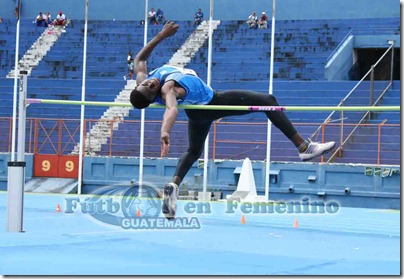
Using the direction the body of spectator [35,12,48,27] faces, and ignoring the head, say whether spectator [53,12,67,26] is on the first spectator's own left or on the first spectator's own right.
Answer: on the first spectator's own left

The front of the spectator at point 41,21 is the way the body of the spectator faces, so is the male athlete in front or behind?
in front

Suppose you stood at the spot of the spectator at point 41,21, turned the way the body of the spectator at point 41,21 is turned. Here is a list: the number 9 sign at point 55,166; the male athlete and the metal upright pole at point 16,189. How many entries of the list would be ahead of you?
3

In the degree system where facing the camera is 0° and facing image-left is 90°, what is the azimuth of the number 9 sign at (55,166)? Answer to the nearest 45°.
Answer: approximately 0°

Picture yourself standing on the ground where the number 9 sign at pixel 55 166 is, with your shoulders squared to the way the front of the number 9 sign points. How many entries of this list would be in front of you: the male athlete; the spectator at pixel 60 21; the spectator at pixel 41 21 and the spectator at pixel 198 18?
1

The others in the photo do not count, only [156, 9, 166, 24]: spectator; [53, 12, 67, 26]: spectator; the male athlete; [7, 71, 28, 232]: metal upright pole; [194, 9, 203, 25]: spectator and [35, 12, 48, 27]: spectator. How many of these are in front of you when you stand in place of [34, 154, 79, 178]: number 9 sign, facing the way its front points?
2

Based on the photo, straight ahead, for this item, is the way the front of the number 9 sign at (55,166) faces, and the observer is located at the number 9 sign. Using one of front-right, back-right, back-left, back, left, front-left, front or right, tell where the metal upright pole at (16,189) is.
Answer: front

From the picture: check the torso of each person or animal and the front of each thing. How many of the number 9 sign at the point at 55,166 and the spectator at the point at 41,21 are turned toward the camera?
2

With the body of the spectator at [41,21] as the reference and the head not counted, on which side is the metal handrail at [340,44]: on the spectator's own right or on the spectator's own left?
on the spectator's own left

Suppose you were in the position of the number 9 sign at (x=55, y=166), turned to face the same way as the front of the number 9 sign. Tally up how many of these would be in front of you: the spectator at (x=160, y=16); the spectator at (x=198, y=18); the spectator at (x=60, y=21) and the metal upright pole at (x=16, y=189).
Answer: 1

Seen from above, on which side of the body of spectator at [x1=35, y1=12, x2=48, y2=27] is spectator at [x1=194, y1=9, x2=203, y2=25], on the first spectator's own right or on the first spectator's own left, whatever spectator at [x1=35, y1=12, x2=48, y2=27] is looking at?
on the first spectator's own left

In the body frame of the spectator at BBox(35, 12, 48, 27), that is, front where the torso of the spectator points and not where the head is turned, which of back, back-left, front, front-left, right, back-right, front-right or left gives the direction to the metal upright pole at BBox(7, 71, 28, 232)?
front
